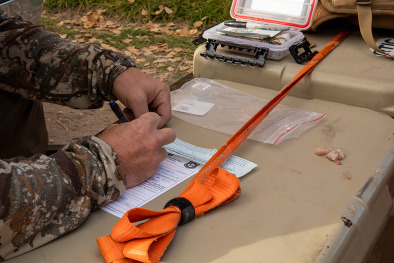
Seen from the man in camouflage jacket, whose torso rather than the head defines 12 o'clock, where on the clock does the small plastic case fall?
The small plastic case is roughly at 11 o'clock from the man in camouflage jacket.

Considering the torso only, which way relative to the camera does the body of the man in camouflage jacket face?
to the viewer's right

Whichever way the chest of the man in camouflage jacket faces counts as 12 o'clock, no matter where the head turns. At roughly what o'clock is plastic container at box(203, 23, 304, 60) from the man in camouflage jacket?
The plastic container is roughly at 11 o'clock from the man in camouflage jacket.

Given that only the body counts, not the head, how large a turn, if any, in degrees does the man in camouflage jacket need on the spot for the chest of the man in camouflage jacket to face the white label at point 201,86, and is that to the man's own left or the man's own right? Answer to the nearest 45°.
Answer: approximately 45° to the man's own left
